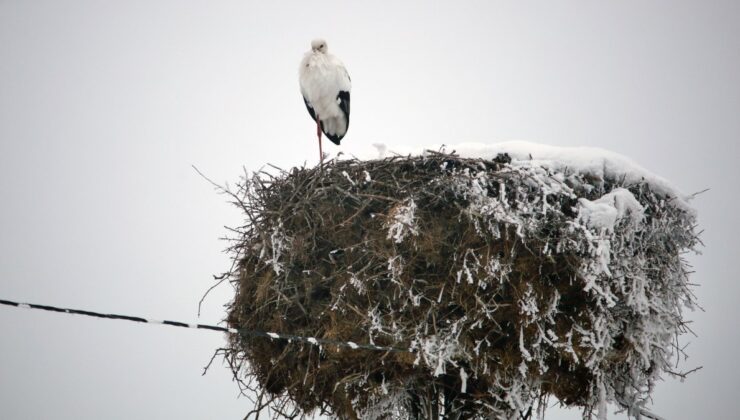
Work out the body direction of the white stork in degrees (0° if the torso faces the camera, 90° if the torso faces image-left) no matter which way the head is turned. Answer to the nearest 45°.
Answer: approximately 45°
